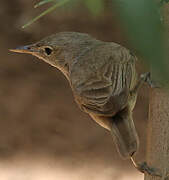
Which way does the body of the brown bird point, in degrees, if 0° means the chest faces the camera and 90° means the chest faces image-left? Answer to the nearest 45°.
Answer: approximately 135°
